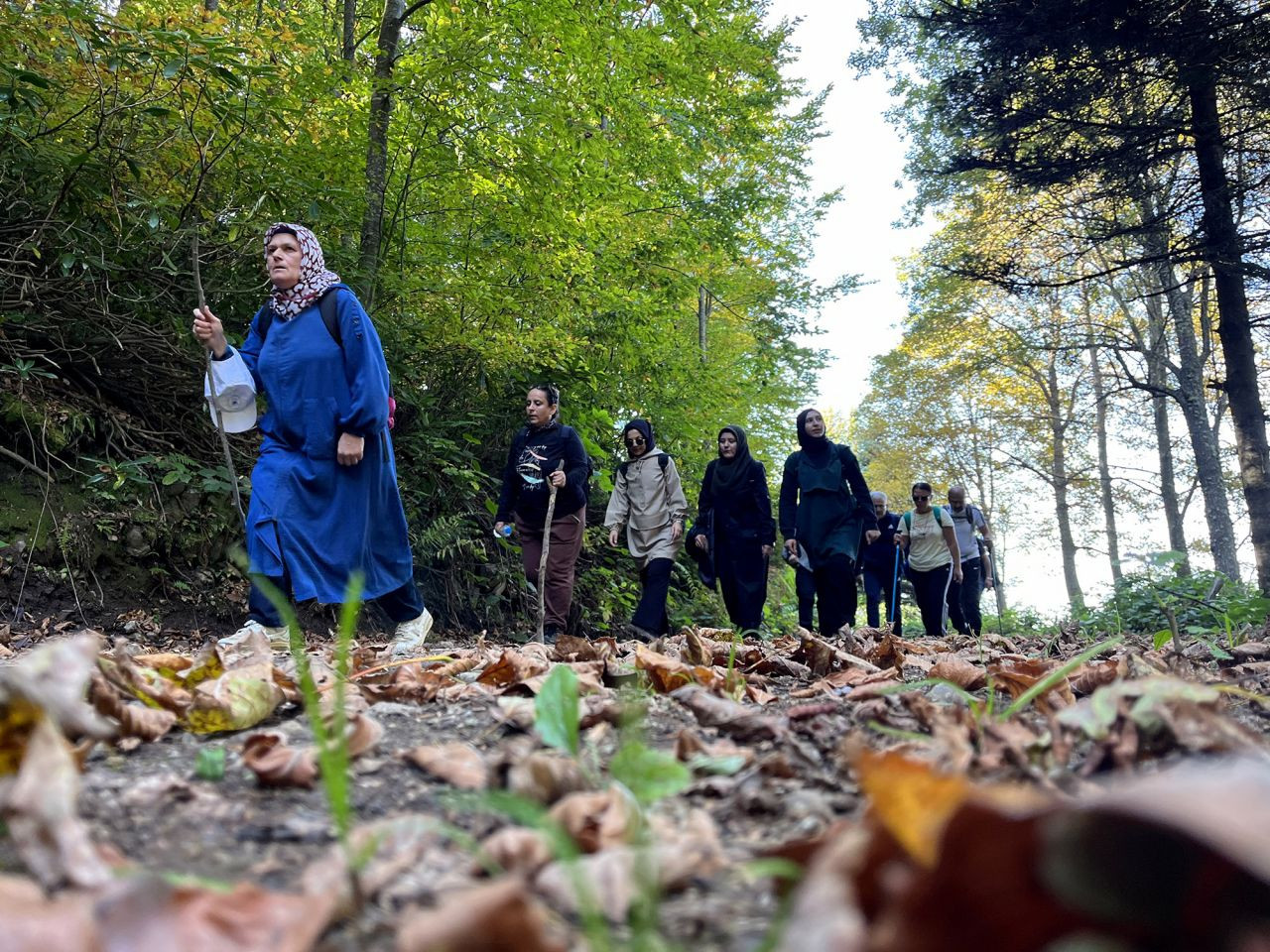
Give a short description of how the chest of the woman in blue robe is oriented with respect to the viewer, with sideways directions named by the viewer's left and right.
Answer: facing the viewer and to the left of the viewer

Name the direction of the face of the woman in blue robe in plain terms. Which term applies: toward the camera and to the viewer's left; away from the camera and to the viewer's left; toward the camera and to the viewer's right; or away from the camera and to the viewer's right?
toward the camera and to the viewer's left

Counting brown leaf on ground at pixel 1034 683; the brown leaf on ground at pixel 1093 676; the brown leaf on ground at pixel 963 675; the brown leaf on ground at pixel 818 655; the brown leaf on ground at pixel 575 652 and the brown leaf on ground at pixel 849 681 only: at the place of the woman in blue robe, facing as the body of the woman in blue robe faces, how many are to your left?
6

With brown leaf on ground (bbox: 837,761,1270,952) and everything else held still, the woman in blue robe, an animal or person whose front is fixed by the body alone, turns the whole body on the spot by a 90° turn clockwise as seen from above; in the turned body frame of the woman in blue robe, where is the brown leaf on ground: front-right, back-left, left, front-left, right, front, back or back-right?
back-left

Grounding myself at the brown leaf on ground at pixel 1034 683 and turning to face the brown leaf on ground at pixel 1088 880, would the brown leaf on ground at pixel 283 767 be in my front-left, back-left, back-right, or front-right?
front-right

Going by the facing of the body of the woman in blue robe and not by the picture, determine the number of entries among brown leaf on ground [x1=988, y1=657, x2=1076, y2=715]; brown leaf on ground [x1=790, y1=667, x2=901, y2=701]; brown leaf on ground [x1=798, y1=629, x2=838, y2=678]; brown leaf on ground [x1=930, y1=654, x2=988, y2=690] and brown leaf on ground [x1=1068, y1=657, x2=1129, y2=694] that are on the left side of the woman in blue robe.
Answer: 5

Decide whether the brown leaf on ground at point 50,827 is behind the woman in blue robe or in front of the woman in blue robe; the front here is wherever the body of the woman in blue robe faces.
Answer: in front

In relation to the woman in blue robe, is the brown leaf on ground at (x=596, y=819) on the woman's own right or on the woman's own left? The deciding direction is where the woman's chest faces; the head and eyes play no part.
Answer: on the woman's own left

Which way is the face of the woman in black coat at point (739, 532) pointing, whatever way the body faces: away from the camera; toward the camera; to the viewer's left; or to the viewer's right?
toward the camera

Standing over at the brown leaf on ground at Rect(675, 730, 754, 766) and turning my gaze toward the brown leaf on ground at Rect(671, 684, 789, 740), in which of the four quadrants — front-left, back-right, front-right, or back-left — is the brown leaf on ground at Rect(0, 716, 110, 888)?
back-left

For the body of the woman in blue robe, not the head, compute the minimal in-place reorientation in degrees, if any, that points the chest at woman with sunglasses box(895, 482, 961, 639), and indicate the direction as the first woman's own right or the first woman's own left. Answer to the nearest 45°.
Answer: approximately 180°

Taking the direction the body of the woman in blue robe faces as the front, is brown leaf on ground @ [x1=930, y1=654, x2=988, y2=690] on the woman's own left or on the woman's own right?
on the woman's own left

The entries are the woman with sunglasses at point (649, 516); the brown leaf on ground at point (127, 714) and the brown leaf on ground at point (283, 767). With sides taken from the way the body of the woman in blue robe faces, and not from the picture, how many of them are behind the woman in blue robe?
1

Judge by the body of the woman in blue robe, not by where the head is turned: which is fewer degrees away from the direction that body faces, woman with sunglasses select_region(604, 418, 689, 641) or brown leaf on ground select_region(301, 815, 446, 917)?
the brown leaf on ground

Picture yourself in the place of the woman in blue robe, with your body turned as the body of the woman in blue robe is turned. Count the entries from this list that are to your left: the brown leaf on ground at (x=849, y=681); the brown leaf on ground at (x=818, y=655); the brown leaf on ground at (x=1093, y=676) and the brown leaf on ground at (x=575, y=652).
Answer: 4

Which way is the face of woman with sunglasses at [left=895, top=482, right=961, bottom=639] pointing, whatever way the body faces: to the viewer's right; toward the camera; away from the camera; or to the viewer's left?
toward the camera

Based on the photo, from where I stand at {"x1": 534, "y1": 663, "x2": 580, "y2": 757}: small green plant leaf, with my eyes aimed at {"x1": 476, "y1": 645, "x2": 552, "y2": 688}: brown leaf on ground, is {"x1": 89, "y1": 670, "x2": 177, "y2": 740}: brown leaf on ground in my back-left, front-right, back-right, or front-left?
front-left

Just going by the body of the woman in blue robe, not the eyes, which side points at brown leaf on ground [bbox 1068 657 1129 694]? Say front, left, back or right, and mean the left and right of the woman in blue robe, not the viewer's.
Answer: left

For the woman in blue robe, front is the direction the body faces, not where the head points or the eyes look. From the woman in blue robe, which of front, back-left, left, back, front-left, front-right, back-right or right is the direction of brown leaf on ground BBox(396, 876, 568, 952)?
front-left

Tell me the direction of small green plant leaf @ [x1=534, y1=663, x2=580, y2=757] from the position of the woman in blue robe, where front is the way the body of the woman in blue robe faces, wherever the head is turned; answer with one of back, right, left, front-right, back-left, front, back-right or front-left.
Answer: front-left
